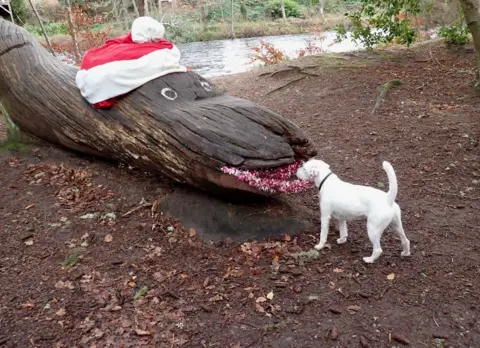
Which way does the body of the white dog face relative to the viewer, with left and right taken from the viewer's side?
facing away from the viewer and to the left of the viewer

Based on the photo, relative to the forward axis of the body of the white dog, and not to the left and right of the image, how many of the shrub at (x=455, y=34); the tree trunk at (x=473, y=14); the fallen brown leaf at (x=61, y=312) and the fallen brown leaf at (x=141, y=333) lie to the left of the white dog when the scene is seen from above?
2

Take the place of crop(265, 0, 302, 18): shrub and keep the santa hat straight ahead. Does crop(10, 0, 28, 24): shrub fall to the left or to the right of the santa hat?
right

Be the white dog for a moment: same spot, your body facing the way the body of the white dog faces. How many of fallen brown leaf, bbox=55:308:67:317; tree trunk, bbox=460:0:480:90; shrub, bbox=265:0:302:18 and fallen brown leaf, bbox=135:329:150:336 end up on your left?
2

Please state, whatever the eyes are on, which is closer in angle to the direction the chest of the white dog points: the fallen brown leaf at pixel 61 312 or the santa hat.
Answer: the santa hat

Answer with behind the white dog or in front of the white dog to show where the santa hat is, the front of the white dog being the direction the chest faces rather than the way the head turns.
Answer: in front

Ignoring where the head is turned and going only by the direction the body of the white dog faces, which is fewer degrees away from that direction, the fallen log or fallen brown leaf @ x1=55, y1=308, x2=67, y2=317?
the fallen log

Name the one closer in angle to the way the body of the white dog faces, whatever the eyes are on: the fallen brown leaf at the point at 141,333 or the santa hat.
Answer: the santa hat

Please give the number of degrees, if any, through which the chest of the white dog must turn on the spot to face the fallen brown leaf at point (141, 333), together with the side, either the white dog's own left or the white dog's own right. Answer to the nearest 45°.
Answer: approximately 90° to the white dog's own left

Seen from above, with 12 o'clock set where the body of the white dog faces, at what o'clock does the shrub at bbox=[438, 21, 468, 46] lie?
The shrub is roughly at 2 o'clock from the white dog.

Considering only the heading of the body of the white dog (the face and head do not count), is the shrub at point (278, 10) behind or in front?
in front
